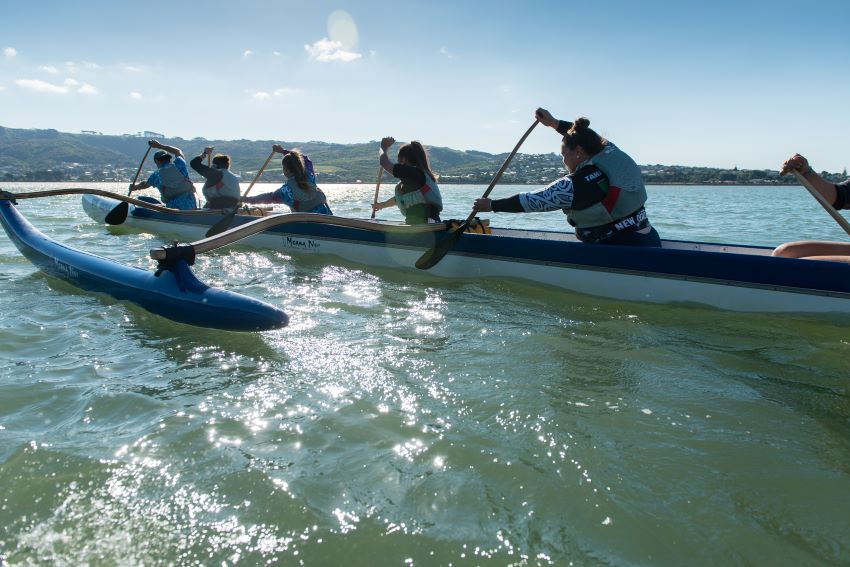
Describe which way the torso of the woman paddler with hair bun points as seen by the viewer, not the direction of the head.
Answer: to the viewer's left

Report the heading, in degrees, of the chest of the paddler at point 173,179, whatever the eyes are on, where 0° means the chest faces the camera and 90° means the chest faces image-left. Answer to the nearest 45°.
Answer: approximately 135°

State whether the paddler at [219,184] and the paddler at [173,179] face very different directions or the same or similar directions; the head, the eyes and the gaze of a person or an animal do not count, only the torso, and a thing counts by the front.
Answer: same or similar directions

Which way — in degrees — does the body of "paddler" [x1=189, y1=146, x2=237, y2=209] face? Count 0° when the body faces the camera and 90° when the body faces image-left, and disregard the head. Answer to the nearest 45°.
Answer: approximately 135°

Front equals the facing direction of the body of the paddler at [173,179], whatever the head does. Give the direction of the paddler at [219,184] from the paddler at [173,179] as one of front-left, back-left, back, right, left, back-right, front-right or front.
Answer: back

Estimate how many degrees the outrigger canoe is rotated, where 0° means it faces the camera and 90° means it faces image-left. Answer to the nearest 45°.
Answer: approximately 135°

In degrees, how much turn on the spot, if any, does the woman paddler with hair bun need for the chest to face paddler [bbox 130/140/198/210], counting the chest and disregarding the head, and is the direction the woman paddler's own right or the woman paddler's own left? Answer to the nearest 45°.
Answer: approximately 45° to the woman paddler's own right

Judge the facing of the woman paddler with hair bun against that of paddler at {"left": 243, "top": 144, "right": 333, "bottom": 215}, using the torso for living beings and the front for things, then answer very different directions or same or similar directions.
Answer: same or similar directions

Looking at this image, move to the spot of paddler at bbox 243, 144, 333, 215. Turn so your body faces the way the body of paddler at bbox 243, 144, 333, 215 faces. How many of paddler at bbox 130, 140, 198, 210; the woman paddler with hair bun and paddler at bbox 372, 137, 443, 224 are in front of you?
1

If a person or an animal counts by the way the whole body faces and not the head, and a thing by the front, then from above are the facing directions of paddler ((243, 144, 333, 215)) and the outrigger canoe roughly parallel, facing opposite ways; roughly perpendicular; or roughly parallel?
roughly parallel

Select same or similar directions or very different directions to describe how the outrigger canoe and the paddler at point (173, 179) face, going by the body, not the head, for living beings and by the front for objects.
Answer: same or similar directions
